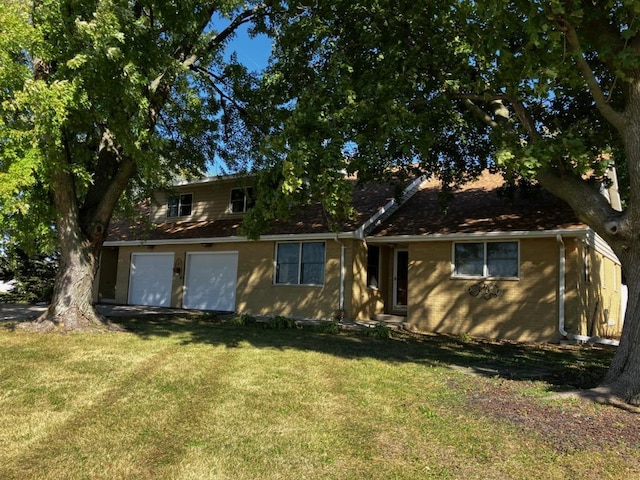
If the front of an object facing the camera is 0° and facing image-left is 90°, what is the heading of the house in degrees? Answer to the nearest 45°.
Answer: approximately 45°

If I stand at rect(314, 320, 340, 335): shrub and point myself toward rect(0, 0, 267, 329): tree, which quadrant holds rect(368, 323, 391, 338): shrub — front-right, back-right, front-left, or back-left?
back-left
